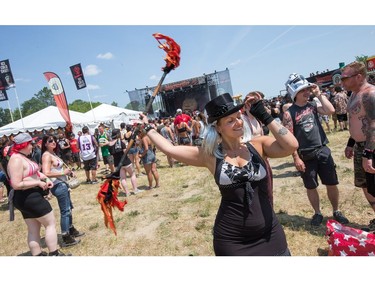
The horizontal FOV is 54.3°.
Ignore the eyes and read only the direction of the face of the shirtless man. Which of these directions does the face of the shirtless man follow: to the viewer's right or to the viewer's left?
to the viewer's left

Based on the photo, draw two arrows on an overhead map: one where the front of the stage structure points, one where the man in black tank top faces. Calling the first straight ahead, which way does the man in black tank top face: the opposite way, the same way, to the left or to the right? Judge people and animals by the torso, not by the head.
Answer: the same way

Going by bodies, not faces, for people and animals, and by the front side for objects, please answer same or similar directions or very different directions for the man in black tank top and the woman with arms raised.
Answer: same or similar directions

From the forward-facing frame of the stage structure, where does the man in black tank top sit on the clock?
The man in black tank top is roughly at 12 o'clock from the stage structure.

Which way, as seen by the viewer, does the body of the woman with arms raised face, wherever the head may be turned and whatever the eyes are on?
toward the camera

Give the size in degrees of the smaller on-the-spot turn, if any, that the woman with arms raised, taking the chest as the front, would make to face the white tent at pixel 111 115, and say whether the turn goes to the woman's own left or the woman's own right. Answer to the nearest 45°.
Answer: approximately 180°

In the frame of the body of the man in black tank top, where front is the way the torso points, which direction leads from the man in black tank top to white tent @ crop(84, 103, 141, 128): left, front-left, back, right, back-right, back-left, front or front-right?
back-right

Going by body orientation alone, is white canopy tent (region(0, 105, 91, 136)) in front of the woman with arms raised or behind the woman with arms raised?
behind

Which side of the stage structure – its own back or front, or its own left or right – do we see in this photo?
front

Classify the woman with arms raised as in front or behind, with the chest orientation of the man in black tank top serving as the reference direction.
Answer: in front

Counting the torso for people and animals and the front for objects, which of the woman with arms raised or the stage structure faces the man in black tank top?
the stage structure
